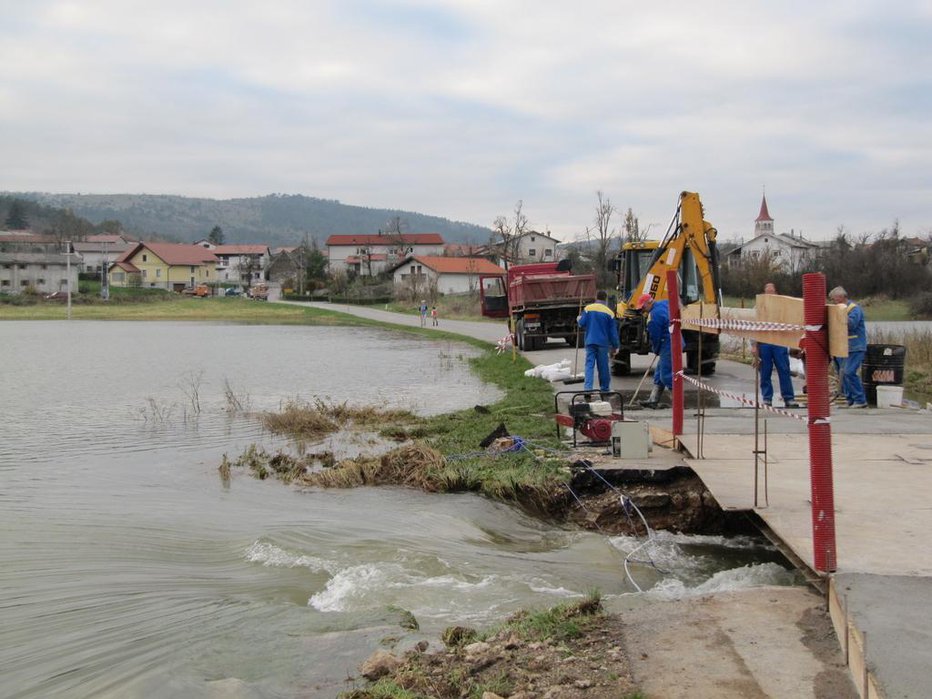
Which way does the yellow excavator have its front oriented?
away from the camera

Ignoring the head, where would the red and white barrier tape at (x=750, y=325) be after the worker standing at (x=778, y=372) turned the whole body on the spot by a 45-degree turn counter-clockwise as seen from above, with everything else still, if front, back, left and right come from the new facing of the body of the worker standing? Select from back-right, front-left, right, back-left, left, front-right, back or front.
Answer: front-right

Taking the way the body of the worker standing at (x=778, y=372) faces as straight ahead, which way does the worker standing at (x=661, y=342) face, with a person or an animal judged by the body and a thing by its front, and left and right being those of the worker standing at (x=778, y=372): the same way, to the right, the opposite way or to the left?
to the right

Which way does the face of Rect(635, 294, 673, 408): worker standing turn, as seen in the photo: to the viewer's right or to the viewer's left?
to the viewer's left

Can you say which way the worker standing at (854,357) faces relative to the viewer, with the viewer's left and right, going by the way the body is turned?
facing to the left of the viewer

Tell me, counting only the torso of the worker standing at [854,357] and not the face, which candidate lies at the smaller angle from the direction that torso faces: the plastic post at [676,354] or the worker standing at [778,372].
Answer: the worker standing

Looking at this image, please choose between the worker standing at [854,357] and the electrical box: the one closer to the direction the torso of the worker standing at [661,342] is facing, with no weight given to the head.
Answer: the electrical box

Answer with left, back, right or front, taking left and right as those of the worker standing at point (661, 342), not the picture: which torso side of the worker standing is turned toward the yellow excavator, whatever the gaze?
right

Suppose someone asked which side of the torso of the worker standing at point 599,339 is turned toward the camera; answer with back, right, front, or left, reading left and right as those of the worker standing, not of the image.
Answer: back

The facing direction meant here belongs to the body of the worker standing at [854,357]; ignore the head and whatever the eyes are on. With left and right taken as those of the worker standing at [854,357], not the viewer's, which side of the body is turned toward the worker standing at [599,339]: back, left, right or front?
front

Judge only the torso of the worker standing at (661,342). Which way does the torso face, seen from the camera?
to the viewer's left
